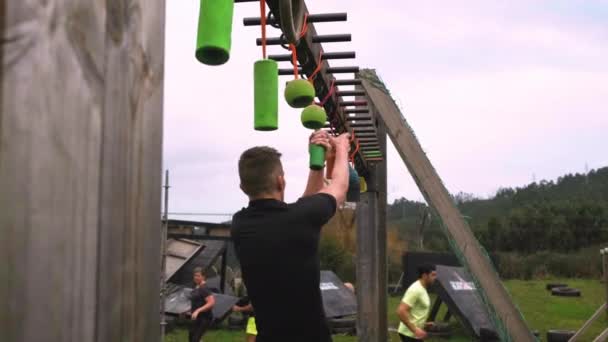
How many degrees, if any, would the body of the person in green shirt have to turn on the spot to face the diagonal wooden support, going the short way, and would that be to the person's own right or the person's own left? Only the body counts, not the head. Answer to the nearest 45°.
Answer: approximately 90° to the person's own right
